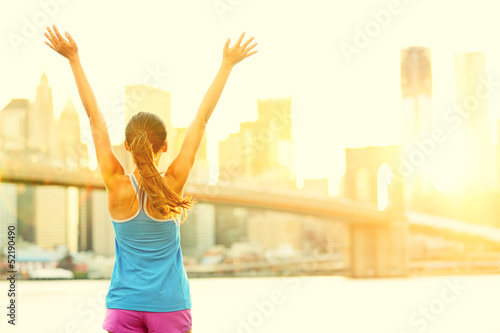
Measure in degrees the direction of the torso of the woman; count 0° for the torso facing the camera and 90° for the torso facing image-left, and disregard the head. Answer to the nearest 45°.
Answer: approximately 180°

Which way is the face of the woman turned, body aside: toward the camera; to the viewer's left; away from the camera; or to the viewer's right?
away from the camera

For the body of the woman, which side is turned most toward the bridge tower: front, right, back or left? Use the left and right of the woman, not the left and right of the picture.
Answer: front
